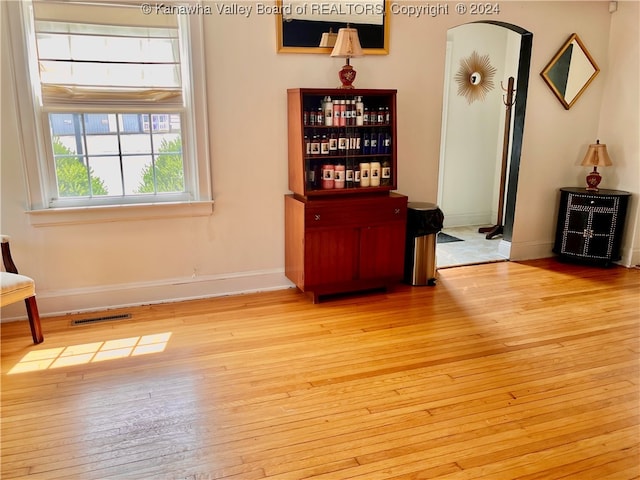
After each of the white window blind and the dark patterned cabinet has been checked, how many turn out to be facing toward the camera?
2

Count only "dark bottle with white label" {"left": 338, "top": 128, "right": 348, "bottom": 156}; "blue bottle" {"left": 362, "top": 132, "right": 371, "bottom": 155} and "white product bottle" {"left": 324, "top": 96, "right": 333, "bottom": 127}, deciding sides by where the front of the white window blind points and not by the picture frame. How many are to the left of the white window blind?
3

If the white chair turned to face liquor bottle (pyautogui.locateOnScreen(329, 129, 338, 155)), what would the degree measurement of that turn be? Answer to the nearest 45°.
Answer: approximately 45° to its left

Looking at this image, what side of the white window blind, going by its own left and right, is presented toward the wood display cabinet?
left

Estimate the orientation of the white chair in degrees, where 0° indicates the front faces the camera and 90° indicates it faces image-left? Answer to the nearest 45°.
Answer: approximately 315°

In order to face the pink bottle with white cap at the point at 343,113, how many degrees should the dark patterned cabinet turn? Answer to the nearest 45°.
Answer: approximately 45° to its right

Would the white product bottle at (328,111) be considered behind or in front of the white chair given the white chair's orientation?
in front

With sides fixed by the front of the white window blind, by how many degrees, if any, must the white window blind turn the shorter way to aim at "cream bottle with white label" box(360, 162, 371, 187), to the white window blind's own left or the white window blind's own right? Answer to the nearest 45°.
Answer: approximately 90° to the white window blind's own left

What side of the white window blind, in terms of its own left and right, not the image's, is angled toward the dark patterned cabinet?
left

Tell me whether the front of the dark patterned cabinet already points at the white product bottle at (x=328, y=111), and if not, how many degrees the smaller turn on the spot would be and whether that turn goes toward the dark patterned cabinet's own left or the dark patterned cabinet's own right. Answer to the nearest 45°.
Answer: approximately 45° to the dark patterned cabinet's own right

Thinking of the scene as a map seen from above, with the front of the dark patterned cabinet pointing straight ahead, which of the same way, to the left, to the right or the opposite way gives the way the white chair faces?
to the left
